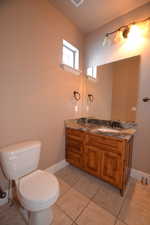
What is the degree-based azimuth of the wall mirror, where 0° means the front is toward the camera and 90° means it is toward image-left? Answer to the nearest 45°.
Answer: approximately 45°
